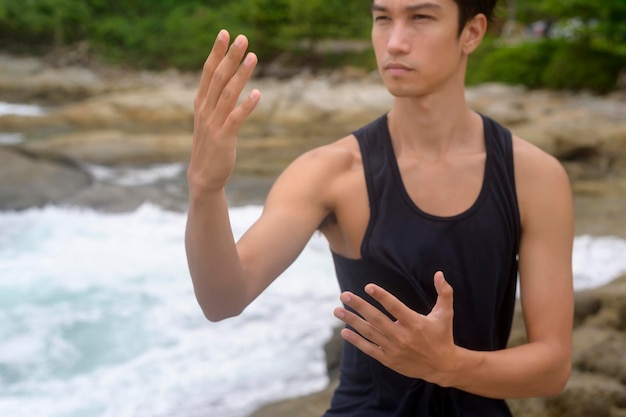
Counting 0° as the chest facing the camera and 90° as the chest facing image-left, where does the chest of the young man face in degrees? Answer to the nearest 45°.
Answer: approximately 0°

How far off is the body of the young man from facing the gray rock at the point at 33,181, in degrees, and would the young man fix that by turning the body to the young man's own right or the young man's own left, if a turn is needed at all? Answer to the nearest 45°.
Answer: approximately 135° to the young man's own right
